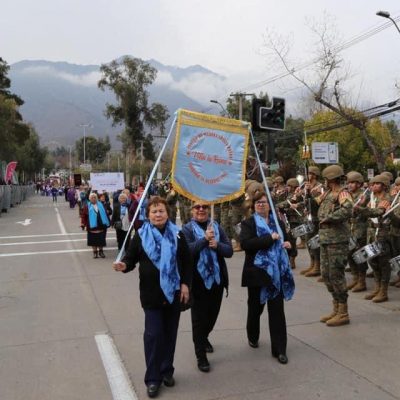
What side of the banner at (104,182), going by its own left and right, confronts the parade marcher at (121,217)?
front

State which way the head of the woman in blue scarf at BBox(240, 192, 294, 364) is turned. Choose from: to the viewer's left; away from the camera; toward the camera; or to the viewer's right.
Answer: toward the camera

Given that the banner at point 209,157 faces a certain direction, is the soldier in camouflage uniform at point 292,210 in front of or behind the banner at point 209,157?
behind

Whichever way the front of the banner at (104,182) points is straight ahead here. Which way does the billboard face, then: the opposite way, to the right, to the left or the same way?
the same way

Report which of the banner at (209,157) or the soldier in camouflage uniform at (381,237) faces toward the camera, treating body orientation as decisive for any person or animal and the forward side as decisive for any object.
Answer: the banner

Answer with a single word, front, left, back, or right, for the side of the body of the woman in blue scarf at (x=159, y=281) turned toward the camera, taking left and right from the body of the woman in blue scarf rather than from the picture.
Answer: front

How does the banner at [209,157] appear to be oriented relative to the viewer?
toward the camera

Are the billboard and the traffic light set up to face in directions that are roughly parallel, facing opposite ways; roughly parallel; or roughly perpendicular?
roughly parallel

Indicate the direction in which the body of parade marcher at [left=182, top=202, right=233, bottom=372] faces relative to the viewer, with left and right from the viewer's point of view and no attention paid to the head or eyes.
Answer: facing the viewer

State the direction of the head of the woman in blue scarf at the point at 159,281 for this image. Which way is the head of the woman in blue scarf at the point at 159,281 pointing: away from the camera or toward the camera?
toward the camera

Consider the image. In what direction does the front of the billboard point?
toward the camera

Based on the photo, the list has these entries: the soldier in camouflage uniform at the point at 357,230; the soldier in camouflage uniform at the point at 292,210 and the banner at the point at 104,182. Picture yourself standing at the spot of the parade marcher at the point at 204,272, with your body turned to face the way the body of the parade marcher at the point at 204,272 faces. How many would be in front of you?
0

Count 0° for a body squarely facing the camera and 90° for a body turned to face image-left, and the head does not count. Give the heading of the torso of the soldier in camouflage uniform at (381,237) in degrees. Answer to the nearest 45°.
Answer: approximately 90°

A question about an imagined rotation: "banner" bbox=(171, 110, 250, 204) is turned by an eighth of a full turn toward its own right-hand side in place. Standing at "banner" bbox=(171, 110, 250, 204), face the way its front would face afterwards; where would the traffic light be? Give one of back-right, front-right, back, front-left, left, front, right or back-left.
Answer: back-right

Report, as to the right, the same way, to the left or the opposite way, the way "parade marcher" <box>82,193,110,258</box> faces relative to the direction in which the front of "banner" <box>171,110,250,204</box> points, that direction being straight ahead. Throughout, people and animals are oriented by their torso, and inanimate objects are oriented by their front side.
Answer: the same way

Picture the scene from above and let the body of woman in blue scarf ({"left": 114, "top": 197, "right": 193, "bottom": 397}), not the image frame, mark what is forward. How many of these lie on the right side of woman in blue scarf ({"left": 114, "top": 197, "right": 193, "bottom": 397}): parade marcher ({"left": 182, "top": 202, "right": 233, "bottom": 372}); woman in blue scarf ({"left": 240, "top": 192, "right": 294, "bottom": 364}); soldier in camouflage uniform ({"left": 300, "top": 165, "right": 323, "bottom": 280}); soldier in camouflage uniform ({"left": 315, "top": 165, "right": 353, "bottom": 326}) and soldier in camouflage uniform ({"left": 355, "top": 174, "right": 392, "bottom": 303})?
0

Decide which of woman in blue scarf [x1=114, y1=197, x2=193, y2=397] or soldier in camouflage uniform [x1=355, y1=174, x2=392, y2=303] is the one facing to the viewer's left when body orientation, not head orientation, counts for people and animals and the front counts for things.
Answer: the soldier in camouflage uniform
